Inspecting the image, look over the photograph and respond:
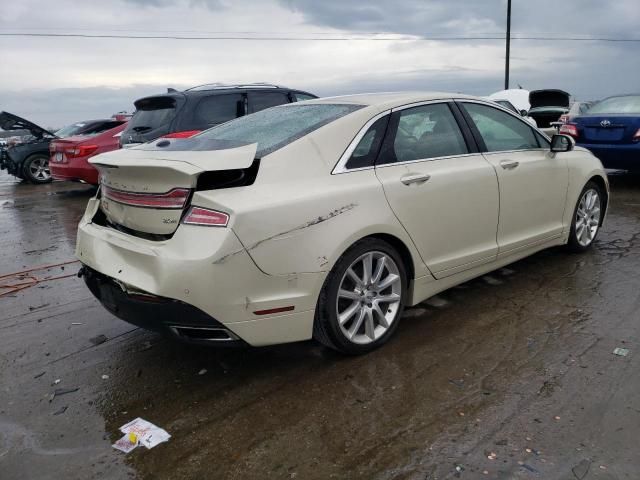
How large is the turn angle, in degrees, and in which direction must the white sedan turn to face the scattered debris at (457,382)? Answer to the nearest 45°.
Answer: approximately 90° to its right

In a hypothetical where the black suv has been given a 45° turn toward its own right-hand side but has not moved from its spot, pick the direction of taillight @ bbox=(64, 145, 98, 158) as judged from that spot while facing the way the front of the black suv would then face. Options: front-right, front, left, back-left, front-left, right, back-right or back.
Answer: back-left

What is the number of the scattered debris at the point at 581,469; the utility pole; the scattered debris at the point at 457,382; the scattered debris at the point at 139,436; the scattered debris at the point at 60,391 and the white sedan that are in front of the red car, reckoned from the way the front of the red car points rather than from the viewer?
1

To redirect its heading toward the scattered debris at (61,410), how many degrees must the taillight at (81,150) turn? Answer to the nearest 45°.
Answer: approximately 45° to its left

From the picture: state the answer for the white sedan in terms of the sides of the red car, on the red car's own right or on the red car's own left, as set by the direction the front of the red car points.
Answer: on the red car's own right

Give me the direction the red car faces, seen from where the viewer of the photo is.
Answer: facing away from the viewer and to the right of the viewer

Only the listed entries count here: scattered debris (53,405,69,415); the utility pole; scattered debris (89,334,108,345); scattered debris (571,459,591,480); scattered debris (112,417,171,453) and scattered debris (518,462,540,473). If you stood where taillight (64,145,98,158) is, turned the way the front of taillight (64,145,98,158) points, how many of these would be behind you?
1

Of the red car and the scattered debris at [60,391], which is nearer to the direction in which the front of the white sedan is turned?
the red car

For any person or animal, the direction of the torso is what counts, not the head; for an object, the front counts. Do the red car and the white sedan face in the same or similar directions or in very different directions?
same or similar directions

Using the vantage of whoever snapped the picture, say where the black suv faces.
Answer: facing away from the viewer and to the right of the viewer

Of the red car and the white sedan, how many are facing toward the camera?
0

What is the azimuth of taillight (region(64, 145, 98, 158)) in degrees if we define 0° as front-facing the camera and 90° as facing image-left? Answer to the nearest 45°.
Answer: approximately 45°

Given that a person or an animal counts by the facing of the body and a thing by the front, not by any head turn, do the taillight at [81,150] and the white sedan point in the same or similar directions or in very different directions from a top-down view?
very different directions

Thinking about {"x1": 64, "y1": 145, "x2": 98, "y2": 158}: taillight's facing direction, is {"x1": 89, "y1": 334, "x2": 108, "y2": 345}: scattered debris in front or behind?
in front

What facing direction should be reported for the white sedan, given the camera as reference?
facing away from the viewer and to the right of the viewer

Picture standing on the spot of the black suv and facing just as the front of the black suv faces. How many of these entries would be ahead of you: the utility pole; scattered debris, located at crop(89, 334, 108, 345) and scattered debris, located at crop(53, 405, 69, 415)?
1

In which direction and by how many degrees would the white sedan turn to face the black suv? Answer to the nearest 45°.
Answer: approximately 45° to its left
